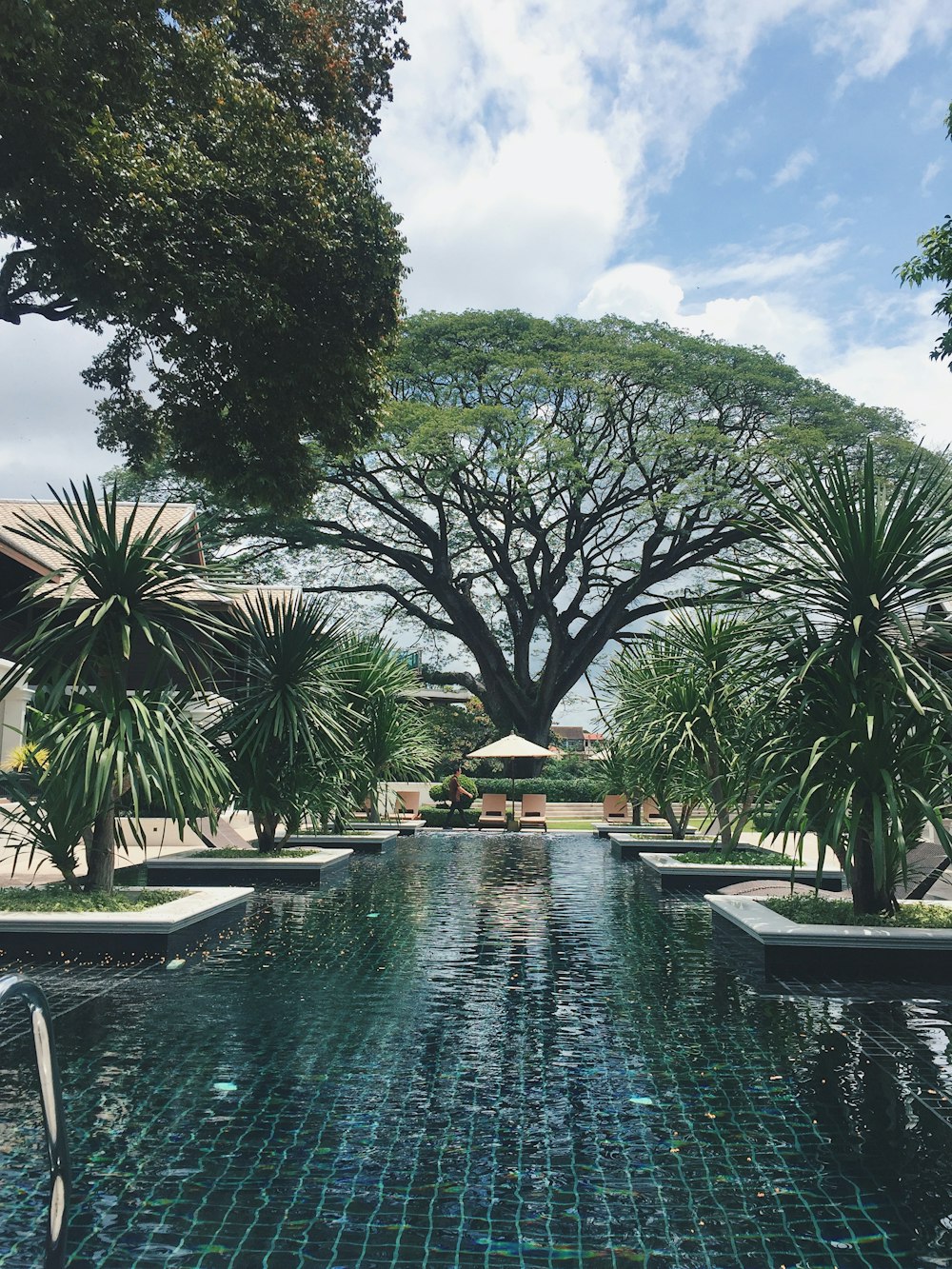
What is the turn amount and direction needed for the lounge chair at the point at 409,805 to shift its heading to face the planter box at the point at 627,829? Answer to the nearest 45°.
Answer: approximately 45° to its left

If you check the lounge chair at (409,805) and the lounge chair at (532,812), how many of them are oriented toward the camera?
2

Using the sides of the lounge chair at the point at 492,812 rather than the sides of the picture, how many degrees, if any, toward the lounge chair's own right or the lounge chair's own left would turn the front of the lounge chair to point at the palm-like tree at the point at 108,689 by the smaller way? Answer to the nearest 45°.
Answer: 0° — it already faces it

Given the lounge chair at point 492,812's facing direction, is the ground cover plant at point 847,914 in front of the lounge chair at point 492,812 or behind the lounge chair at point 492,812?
in front

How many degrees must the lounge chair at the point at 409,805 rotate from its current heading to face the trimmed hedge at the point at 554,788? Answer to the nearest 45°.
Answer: approximately 135° to its left

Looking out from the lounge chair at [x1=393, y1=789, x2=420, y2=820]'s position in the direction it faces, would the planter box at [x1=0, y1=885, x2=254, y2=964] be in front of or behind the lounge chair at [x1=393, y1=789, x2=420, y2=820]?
in front

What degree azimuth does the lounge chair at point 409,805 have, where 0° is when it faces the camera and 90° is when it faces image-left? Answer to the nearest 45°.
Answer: approximately 0°

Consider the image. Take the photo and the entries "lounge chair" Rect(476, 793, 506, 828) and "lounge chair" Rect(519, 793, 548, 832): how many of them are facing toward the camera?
2

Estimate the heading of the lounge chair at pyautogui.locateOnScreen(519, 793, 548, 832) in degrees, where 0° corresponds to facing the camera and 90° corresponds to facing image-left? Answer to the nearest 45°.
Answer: approximately 0°

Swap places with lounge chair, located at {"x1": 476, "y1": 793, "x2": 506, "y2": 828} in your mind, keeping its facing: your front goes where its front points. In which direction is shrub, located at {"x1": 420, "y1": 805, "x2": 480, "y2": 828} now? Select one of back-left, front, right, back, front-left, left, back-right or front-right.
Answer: back-right
